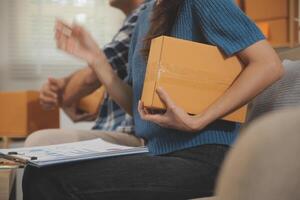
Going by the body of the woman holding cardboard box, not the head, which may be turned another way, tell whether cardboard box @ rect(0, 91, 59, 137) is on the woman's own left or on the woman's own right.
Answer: on the woman's own right

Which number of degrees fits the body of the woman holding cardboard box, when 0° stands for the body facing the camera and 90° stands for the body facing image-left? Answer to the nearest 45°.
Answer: approximately 90°
